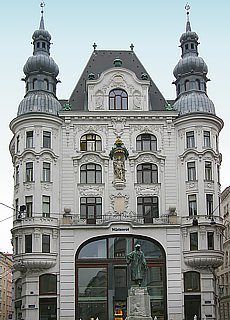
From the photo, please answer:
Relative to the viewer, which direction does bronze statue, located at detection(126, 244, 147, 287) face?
toward the camera
